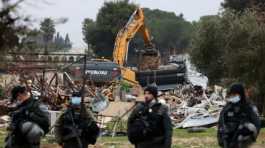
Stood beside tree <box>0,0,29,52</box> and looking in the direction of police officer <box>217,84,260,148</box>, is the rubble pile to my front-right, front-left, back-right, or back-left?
front-left

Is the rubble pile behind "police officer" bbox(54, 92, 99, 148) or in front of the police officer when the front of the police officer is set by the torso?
behind

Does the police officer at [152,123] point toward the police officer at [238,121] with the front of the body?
no

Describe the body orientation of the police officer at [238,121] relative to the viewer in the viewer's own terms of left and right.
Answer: facing the viewer and to the left of the viewer

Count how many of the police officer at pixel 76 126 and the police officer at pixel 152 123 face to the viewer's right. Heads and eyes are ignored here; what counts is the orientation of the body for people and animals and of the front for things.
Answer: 0

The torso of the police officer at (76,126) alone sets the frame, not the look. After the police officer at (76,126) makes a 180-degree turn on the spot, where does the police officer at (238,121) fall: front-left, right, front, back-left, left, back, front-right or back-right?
right

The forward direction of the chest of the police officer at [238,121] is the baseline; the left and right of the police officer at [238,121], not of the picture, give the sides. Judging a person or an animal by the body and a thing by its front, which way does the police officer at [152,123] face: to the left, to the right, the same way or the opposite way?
the same way

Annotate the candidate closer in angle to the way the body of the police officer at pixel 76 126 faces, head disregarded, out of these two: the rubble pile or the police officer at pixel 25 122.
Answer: the police officer

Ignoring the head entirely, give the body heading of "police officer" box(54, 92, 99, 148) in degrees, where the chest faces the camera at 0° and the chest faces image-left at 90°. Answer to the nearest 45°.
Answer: approximately 0°

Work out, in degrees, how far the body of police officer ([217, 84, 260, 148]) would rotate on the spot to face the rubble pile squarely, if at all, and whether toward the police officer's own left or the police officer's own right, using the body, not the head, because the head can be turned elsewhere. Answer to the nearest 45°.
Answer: approximately 135° to the police officer's own right
